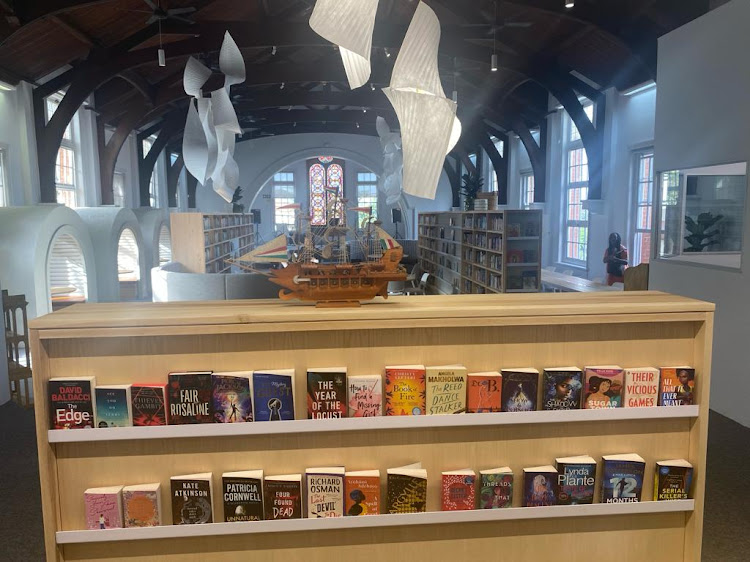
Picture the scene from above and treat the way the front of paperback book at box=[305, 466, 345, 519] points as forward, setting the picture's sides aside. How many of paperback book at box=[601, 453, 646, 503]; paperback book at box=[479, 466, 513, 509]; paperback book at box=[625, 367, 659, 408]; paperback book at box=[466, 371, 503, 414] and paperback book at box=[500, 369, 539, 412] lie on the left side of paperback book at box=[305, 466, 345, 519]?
5

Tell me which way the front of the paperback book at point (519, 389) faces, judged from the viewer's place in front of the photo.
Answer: facing the viewer

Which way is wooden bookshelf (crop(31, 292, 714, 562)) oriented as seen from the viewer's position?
toward the camera

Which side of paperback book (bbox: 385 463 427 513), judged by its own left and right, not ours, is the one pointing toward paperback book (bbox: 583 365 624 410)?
left

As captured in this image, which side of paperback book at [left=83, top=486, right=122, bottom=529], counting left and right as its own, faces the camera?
front

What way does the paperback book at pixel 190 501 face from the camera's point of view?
toward the camera

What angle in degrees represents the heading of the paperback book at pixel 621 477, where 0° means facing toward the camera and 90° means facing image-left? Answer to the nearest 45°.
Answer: approximately 0°

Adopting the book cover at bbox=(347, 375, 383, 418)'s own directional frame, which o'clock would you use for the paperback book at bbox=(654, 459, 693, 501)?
The paperback book is roughly at 9 o'clock from the book cover.

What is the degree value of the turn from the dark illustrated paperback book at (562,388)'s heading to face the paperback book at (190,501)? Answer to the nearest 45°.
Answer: approximately 45° to its right

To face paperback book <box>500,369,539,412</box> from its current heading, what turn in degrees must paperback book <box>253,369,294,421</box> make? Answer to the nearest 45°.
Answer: approximately 90° to its left
